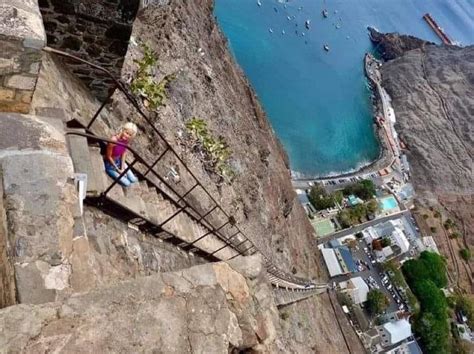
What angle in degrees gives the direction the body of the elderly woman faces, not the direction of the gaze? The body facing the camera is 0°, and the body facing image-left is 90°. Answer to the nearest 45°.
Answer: approximately 315°

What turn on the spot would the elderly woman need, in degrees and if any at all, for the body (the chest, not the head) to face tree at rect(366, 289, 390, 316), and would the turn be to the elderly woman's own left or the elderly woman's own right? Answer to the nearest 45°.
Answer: approximately 90° to the elderly woman's own left

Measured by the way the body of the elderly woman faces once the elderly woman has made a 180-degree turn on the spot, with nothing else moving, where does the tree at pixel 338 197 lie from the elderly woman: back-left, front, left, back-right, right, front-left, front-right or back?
right

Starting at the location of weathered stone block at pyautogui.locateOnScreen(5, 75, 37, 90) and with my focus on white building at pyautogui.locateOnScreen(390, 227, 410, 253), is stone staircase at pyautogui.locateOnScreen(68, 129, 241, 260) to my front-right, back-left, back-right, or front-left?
front-right

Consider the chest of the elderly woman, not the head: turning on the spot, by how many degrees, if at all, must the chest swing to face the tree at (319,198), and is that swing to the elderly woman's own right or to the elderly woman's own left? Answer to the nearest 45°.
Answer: approximately 90° to the elderly woman's own left

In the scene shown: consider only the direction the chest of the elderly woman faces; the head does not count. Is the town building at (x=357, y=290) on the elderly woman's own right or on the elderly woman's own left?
on the elderly woman's own left

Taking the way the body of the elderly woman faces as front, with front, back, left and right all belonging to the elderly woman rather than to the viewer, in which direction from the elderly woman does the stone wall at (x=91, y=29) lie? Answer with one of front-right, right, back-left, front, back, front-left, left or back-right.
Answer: back

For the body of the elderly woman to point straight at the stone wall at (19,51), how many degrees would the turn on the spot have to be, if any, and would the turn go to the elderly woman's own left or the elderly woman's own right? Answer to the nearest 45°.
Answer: approximately 90° to the elderly woman's own right

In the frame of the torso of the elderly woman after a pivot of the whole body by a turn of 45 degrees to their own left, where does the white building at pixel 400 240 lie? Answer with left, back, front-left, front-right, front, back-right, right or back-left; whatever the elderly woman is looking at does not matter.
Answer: front-left

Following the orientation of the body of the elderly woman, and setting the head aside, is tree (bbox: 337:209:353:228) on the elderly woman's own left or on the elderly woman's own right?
on the elderly woman's own left

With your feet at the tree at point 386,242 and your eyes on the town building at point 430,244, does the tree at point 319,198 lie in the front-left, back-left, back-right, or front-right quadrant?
back-left

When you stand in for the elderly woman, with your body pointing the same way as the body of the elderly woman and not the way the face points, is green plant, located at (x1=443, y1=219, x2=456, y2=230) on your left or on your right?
on your left
